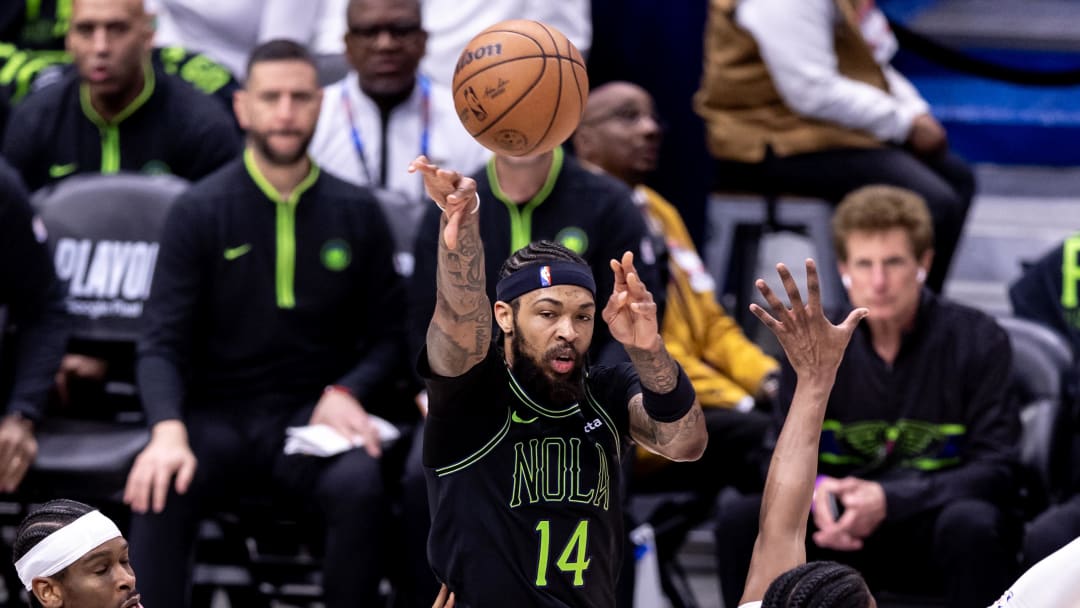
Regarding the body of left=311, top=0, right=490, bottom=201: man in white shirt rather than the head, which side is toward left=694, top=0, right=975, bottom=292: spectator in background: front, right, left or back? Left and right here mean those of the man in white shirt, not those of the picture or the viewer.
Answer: left

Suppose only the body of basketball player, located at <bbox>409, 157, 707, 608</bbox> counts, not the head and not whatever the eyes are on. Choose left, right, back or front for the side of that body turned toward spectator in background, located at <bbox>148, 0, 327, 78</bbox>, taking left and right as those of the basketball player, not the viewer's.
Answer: back

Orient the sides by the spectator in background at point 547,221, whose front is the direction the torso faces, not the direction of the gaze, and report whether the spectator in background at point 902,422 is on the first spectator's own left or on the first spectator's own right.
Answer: on the first spectator's own left

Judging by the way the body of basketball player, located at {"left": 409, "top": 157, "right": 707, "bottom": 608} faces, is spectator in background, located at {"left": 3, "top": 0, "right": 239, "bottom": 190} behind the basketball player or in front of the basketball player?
behind

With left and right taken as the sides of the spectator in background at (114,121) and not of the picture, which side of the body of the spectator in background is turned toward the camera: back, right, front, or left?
front

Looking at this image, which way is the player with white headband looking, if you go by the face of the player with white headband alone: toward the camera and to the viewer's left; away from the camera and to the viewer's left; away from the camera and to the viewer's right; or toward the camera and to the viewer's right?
toward the camera and to the viewer's right

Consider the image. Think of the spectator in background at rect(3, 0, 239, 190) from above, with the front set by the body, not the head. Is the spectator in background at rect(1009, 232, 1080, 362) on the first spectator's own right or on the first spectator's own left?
on the first spectator's own left

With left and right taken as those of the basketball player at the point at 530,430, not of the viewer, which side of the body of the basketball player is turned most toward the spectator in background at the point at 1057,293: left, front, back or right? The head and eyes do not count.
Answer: left

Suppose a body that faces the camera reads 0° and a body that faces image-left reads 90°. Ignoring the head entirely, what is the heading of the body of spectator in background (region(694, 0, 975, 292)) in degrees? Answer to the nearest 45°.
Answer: approximately 270°

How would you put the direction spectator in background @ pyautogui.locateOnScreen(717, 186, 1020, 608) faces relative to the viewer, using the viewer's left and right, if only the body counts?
facing the viewer and to the left of the viewer

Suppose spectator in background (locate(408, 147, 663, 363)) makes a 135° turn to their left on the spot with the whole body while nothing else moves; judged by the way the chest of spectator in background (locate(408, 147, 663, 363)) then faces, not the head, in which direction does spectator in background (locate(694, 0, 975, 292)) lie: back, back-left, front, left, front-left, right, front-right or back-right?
front

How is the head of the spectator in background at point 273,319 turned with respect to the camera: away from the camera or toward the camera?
toward the camera
